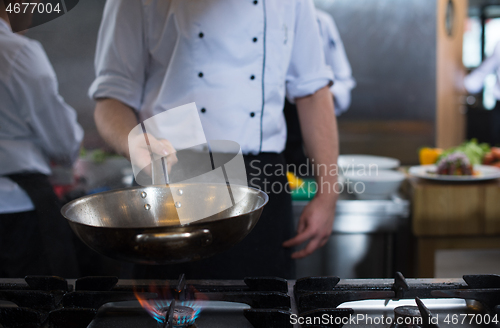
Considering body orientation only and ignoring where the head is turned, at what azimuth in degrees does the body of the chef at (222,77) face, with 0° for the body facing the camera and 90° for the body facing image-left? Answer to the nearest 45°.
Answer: approximately 0°

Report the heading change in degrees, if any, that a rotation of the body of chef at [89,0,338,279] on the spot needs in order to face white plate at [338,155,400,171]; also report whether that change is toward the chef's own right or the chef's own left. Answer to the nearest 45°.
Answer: approximately 135° to the chef's own left

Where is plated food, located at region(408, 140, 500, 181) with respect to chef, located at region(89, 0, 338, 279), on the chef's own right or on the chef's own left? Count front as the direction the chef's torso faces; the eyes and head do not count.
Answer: on the chef's own left

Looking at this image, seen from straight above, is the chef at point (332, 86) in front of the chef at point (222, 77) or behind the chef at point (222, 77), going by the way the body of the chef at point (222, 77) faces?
behind

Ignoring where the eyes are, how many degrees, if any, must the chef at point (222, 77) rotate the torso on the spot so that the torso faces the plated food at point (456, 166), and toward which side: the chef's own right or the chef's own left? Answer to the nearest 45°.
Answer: approximately 135° to the chef's own left
